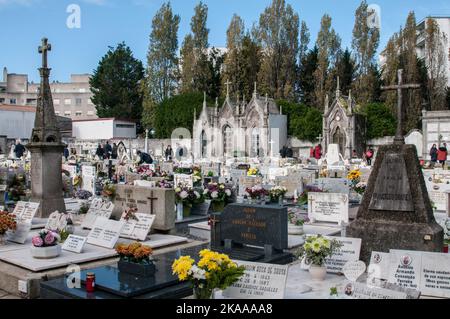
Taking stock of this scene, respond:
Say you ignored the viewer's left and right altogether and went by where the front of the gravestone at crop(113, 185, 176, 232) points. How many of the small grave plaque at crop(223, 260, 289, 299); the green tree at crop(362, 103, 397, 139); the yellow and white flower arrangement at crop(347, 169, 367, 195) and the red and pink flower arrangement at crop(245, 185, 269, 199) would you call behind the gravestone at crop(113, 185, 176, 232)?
3

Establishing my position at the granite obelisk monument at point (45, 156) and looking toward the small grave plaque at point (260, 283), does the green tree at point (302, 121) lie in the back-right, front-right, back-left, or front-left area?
back-left

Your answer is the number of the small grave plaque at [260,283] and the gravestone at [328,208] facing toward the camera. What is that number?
2

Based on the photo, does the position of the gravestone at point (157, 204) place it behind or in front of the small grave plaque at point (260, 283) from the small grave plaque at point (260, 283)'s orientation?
behind

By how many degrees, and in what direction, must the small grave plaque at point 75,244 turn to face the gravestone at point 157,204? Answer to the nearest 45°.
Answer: approximately 180°

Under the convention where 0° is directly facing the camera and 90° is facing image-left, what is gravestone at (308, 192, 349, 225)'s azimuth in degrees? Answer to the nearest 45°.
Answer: approximately 0°

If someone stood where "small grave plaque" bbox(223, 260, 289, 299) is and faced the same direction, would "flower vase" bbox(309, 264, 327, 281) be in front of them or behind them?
behind

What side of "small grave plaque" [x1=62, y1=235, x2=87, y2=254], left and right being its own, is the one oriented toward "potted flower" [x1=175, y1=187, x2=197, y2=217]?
back

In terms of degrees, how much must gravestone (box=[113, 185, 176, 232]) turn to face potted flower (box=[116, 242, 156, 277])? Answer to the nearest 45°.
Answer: approximately 45° to its left

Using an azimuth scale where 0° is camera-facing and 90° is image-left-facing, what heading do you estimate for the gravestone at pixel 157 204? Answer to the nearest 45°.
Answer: approximately 45°

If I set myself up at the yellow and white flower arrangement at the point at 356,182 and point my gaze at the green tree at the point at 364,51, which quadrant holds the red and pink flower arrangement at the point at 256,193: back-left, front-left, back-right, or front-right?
back-left

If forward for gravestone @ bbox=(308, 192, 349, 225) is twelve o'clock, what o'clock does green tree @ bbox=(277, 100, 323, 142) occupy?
The green tree is roughly at 6 o'clock from the gravestone.

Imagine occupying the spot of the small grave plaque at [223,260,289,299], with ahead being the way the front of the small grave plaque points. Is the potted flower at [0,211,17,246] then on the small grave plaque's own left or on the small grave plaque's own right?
on the small grave plaque's own right

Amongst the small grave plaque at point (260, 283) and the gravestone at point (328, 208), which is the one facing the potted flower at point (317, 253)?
the gravestone

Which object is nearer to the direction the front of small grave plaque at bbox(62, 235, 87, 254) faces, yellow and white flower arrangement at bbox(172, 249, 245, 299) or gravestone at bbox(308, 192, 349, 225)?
the yellow and white flower arrangement

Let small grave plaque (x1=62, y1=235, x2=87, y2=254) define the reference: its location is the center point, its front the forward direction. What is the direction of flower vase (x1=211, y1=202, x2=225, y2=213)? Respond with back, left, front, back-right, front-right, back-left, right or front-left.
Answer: back

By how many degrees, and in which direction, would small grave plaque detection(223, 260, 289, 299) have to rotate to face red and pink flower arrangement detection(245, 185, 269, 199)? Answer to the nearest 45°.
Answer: approximately 180°
